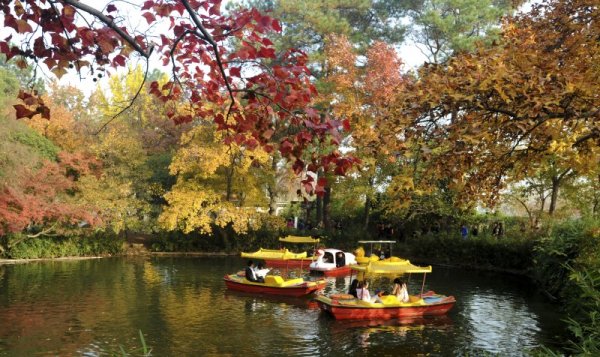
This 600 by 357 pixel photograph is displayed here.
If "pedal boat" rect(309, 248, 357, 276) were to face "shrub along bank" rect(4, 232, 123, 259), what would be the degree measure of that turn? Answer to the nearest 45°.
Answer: approximately 45° to its right

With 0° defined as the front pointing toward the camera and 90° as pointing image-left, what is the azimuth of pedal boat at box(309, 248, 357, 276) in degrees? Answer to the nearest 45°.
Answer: approximately 45°

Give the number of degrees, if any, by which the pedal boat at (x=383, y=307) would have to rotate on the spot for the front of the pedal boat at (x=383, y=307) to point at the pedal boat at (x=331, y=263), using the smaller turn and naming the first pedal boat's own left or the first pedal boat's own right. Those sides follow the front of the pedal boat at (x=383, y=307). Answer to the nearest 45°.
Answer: approximately 90° to the first pedal boat's own right

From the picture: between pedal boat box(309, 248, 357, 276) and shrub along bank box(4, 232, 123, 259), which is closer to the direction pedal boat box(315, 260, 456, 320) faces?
the shrub along bank
